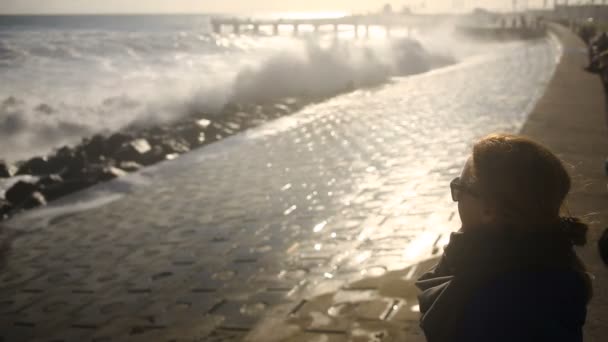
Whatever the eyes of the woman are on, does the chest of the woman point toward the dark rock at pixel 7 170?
yes

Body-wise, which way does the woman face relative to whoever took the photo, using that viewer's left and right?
facing away from the viewer and to the left of the viewer

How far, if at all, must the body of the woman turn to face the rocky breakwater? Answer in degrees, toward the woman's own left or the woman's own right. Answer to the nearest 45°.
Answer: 0° — they already face it

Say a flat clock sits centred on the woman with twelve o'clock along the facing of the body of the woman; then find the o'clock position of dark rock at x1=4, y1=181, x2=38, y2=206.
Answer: The dark rock is roughly at 12 o'clock from the woman.

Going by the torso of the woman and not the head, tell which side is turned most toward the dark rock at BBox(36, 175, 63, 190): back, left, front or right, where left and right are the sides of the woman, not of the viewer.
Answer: front

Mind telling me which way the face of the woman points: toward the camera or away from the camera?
away from the camera

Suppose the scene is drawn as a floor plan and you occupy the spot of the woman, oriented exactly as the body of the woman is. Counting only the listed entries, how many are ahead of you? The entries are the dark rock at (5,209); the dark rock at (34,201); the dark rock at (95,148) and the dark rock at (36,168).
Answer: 4

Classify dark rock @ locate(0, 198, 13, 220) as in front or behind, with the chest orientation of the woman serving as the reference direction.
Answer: in front

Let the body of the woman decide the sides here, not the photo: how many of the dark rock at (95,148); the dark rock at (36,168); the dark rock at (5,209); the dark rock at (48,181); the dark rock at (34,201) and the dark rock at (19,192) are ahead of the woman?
6

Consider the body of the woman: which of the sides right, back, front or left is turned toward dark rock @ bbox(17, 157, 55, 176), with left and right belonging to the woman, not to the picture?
front

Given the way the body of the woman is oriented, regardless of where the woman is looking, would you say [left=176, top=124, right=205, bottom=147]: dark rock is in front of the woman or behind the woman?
in front
